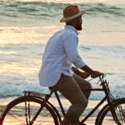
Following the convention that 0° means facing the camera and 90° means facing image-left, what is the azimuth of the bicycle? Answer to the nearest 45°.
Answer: approximately 270°

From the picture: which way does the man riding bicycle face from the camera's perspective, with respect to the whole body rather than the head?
to the viewer's right
